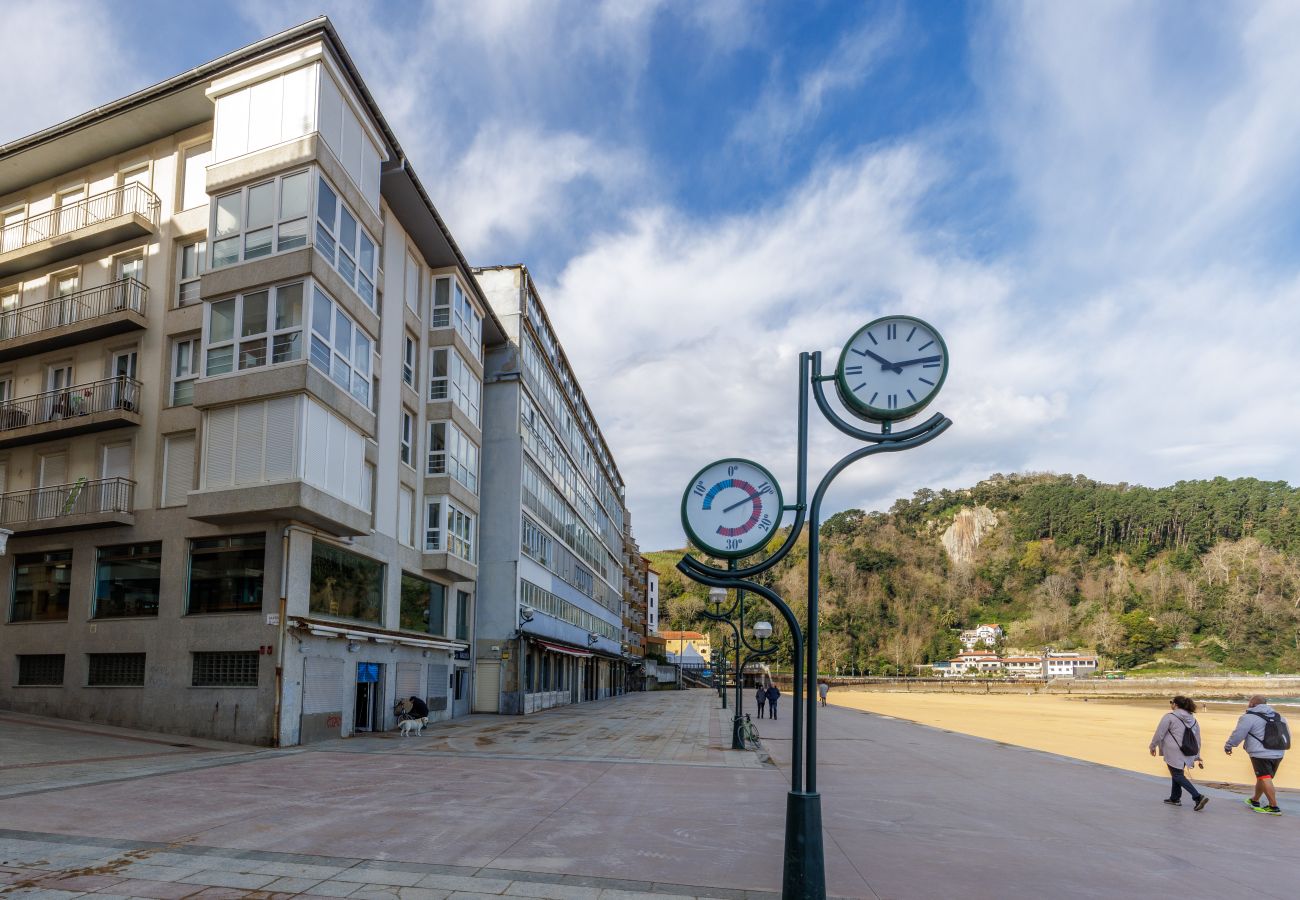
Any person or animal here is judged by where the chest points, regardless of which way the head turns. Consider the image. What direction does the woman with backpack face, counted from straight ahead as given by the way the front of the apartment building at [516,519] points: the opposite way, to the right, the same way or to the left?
to the left

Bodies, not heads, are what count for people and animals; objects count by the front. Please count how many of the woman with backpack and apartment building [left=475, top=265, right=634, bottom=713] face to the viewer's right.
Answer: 1

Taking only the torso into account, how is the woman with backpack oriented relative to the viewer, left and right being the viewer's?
facing away from the viewer and to the left of the viewer

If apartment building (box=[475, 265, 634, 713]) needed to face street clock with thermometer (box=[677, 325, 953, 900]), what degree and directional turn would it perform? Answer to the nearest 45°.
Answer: approximately 90° to its right

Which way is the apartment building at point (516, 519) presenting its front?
to the viewer's right
